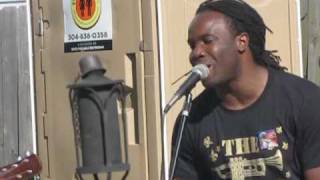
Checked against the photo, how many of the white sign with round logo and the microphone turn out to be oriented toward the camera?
1

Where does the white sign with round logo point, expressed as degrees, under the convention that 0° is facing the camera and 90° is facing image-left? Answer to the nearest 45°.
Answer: approximately 0°

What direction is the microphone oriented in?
to the viewer's right

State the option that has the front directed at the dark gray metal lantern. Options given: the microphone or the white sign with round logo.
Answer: the white sign with round logo

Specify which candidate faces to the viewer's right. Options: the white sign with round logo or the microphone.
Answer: the microphone

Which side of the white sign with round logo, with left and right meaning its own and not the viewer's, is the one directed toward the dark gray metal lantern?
front

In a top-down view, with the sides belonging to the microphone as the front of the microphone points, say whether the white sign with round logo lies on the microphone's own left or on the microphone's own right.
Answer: on the microphone's own left

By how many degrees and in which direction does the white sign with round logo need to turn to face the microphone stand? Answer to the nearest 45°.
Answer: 0° — it already faces it

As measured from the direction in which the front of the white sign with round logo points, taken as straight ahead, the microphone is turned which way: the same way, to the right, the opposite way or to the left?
to the left

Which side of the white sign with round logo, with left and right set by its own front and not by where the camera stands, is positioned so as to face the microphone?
front
